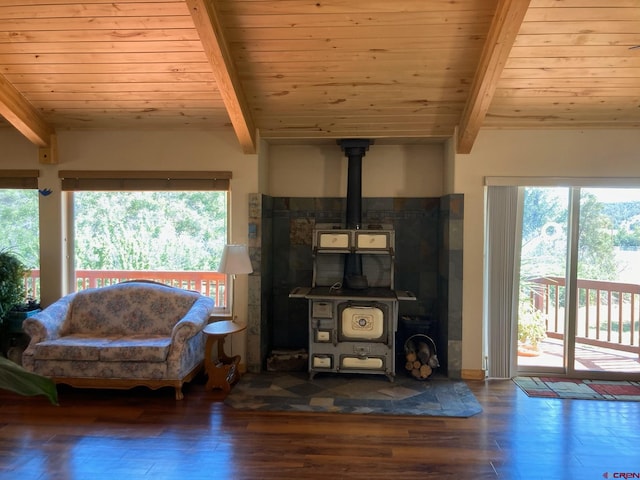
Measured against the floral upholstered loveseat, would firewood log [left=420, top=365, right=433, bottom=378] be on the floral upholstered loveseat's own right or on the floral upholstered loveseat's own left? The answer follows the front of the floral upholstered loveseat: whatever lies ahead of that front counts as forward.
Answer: on the floral upholstered loveseat's own left

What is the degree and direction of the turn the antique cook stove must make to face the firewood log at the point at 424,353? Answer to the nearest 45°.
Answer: approximately 90° to its left

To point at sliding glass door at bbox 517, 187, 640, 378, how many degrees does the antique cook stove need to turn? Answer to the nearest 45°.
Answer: approximately 90° to its left

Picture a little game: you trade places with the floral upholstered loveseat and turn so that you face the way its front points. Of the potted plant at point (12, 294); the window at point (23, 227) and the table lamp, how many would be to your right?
2

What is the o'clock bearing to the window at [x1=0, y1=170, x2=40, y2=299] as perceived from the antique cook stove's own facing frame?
The window is roughly at 3 o'clock from the antique cook stove.

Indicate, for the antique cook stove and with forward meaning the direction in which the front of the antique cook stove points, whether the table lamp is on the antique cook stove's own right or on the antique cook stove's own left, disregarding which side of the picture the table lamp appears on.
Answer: on the antique cook stove's own right

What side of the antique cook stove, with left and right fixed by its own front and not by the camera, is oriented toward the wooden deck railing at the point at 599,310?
left

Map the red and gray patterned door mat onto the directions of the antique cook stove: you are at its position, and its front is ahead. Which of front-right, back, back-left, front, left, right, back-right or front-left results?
left

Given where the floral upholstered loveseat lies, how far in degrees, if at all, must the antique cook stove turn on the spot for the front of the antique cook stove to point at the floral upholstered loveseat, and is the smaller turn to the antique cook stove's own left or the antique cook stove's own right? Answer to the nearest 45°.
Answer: approximately 90° to the antique cook stove's own right

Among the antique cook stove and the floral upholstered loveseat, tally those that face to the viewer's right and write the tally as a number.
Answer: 0

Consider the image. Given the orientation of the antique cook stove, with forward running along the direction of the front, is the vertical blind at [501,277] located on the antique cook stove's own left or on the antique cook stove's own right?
on the antique cook stove's own left

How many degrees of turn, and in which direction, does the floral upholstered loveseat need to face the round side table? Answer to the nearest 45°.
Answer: approximately 135° to its left

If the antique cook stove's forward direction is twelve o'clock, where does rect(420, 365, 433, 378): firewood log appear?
The firewood log is roughly at 9 o'clock from the antique cook stove.

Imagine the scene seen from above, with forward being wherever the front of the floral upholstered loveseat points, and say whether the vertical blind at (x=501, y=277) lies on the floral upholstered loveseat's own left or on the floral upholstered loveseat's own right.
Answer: on the floral upholstered loveseat's own left

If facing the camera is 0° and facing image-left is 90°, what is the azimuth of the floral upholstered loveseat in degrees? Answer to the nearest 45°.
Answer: approximately 45°

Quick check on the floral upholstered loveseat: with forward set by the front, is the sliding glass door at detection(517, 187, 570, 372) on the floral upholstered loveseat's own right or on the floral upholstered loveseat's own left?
on the floral upholstered loveseat's own left

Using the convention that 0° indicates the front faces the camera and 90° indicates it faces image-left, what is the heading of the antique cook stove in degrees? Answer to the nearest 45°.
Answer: approximately 0°
